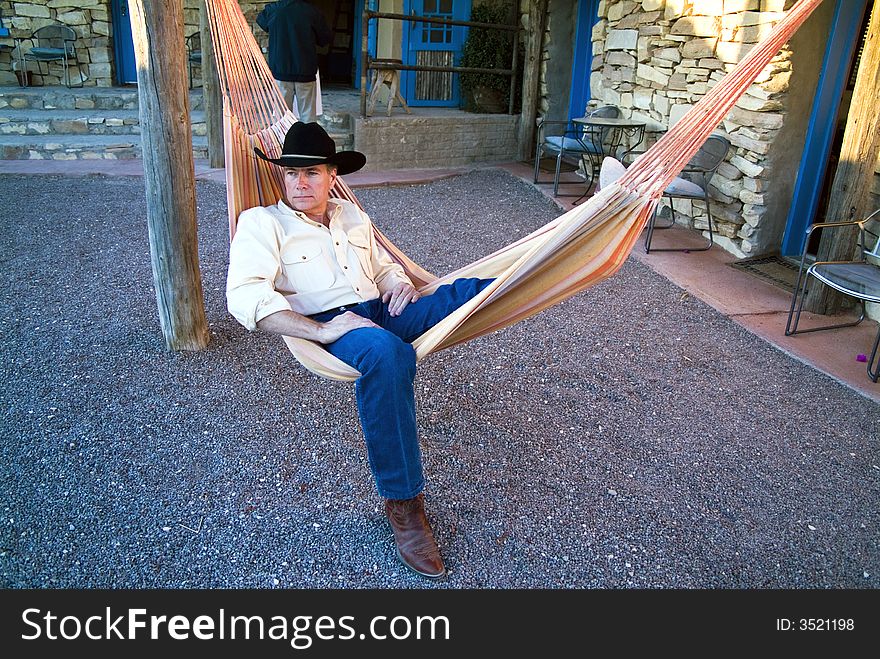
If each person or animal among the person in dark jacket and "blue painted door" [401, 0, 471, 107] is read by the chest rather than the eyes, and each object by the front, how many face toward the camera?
1

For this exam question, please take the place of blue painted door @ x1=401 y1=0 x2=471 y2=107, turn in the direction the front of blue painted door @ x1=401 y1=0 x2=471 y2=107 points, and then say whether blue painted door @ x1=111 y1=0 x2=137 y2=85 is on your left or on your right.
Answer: on your right

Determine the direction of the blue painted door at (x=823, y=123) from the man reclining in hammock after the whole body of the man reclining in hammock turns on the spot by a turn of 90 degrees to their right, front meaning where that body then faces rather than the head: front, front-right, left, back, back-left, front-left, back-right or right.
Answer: back

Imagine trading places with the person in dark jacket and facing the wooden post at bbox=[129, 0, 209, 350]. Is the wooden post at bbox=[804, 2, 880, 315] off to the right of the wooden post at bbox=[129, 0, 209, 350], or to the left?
left

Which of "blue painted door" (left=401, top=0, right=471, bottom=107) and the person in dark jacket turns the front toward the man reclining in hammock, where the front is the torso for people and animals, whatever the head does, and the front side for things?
the blue painted door

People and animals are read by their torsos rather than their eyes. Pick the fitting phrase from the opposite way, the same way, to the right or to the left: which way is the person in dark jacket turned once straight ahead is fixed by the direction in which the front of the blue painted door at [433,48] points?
the opposite way

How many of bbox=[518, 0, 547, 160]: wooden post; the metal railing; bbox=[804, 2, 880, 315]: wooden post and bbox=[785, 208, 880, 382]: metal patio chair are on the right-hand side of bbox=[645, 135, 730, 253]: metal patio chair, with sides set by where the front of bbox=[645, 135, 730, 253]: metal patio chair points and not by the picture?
2

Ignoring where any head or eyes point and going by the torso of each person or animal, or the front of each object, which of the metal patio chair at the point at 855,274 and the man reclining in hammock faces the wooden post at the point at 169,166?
the metal patio chair
